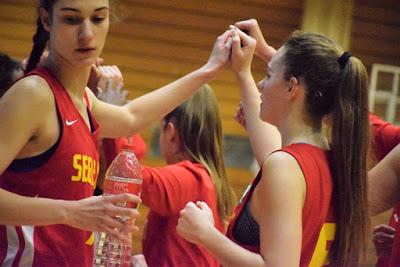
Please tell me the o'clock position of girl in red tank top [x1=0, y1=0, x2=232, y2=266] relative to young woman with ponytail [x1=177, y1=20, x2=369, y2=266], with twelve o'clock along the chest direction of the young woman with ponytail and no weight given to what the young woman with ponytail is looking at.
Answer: The girl in red tank top is roughly at 12 o'clock from the young woman with ponytail.

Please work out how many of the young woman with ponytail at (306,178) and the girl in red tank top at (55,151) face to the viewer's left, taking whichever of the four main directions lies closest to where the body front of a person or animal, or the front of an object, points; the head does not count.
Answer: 1

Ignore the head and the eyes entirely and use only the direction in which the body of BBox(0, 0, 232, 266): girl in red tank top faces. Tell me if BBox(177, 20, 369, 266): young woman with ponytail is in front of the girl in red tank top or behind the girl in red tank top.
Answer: in front

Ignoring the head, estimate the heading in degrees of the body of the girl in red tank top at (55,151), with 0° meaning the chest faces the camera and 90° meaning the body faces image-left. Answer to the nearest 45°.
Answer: approximately 315°

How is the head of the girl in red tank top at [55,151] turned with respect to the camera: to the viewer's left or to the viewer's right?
to the viewer's right

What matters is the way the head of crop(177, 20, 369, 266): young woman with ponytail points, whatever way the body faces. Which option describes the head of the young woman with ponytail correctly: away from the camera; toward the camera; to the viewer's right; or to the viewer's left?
to the viewer's left

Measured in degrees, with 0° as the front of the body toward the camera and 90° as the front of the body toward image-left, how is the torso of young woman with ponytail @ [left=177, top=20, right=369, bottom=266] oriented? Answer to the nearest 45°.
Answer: approximately 90°
